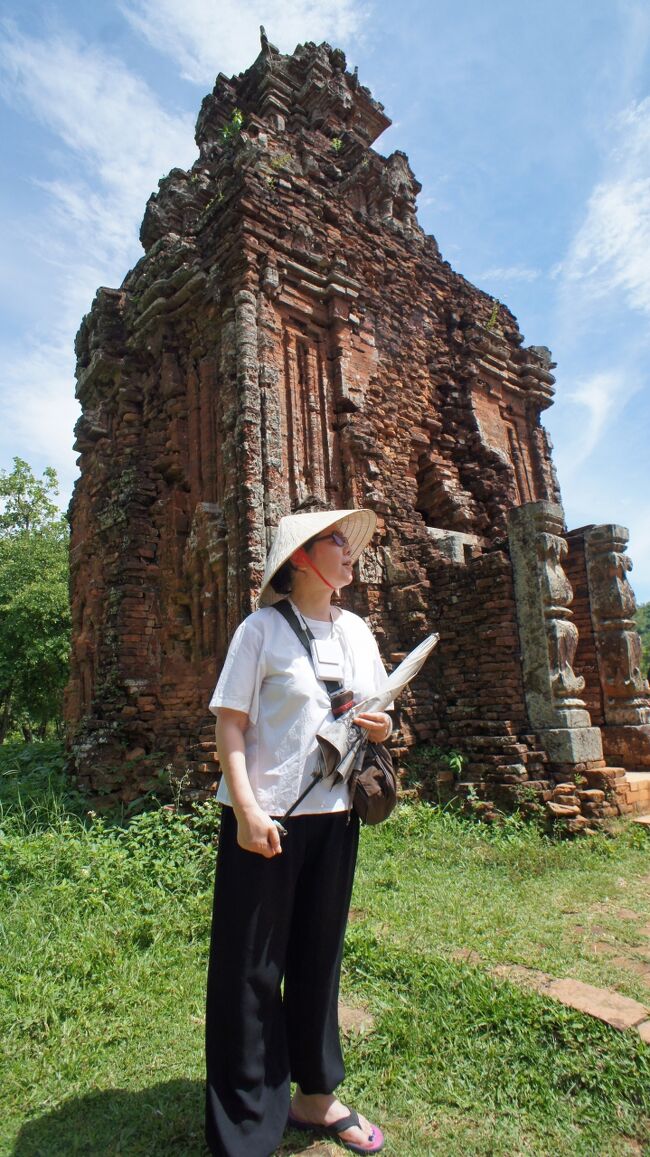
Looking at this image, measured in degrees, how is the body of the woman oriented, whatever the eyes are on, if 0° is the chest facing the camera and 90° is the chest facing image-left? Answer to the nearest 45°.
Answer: approximately 315°

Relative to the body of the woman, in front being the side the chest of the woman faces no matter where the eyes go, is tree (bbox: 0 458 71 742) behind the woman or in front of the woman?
behind

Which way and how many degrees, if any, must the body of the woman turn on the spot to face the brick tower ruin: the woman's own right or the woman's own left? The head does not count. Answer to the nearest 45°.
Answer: approximately 135° to the woman's own left

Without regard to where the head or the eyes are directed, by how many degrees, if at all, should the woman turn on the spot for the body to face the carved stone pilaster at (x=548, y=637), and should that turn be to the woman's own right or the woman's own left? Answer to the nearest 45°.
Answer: approximately 90° to the woman's own left

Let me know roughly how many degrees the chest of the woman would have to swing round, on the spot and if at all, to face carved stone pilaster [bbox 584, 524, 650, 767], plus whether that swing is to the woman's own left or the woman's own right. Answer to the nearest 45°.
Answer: approximately 90° to the woman's own left

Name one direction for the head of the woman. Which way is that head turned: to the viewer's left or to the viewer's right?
to the viewer's right
